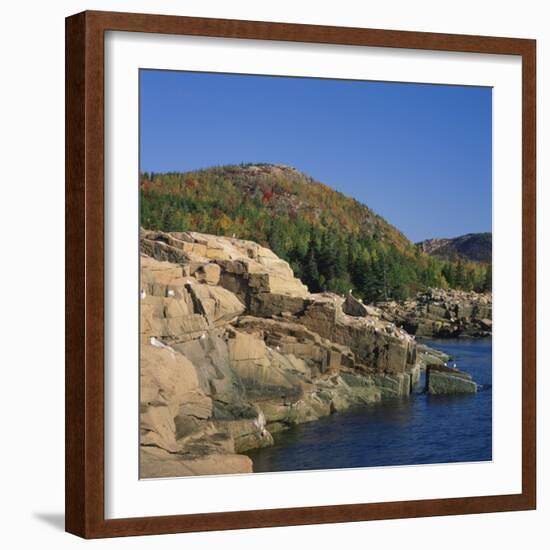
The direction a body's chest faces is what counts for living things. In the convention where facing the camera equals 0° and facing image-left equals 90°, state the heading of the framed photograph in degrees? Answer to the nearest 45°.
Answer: approximately 315°
